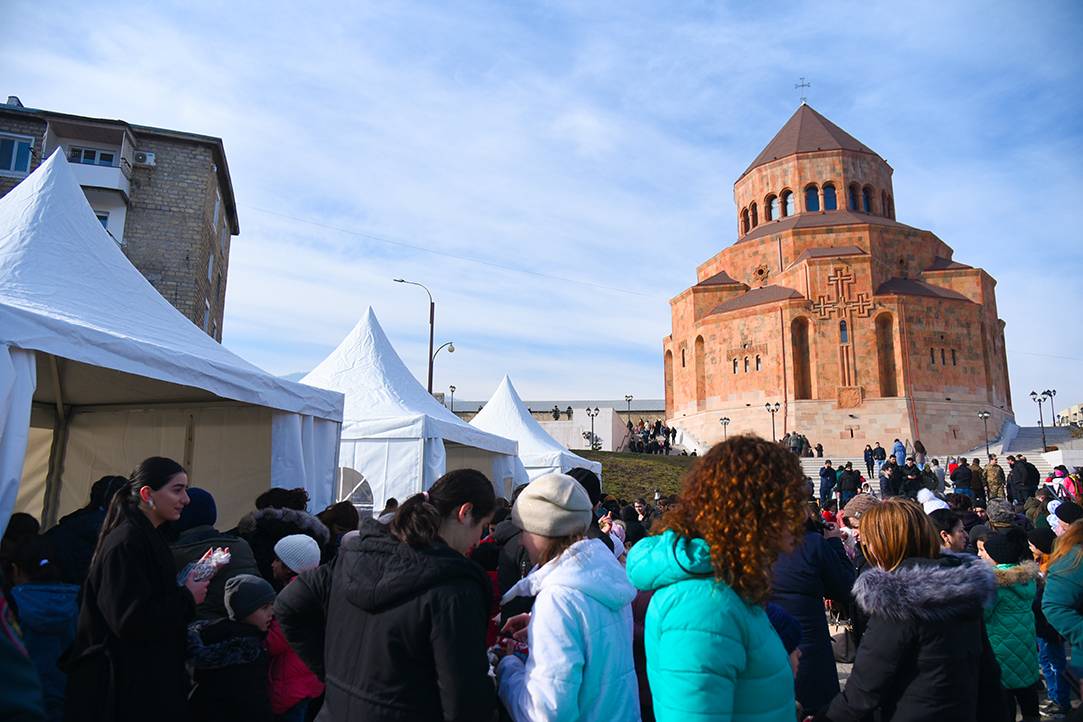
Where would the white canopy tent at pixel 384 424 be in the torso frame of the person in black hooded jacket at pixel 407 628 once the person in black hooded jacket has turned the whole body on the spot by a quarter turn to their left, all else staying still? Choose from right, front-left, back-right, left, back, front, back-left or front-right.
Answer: front-right

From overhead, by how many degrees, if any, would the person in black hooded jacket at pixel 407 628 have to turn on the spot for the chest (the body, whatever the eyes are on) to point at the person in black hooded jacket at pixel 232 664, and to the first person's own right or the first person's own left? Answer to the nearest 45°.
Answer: approximately 90° to the first person's own left

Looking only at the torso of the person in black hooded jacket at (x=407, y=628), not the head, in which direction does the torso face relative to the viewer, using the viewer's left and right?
facing away from the viewer and to the right of the viewer

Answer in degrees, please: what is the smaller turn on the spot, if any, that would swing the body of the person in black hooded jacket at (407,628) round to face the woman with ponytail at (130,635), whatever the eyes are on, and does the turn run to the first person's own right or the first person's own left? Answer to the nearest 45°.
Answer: approximately 90° to the first person's own left

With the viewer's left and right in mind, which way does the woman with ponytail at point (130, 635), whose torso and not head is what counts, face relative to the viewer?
facing to the right of the viewer

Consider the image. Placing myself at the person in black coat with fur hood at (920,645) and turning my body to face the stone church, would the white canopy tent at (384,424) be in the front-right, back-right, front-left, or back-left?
front-left

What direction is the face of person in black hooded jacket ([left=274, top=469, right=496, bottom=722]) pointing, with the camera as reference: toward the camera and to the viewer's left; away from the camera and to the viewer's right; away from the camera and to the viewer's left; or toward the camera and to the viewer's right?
away from the camera and to the viewer's right

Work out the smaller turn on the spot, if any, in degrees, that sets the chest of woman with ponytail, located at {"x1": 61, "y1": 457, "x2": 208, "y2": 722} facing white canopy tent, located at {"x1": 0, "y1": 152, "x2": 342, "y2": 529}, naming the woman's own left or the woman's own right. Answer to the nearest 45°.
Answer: approximately 90° to the woman's own left

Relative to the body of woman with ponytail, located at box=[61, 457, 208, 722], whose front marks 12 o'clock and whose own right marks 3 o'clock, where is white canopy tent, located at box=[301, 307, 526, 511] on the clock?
The white canopy tent is roughly at 10 o'clock from the woman with ponytail.

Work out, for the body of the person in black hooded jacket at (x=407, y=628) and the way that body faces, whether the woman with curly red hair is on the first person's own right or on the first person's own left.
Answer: on the first person's own right
